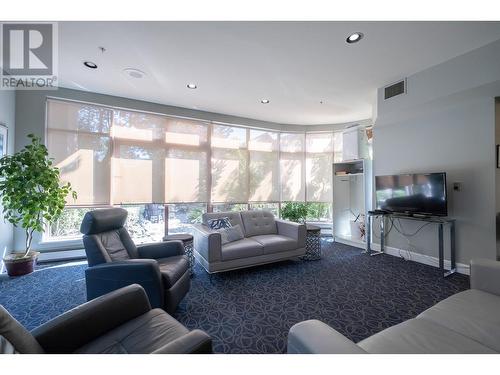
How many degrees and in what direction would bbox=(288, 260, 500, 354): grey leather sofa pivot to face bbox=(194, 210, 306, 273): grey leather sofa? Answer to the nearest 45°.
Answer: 0° — it already faces it

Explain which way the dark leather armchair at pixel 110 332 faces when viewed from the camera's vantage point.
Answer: facing away from the viewer and to the right of the viewer

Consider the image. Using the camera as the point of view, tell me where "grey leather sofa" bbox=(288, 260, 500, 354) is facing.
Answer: facing away from the viewer and to the left of the viewer

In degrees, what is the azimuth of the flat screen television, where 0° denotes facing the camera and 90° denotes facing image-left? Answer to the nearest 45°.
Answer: approximately 45°

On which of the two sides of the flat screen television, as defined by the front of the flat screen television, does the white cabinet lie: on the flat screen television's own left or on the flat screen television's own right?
on the flat screen television's own right

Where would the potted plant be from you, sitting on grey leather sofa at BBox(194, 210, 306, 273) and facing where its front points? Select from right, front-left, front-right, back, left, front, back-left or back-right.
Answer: back-right

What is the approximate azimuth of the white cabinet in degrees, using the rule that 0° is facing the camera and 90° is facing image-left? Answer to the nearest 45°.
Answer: approximately 45°

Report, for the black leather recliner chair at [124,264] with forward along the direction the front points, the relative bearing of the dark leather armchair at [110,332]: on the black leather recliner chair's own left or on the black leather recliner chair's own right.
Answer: on the black leather recliner chair's own right
